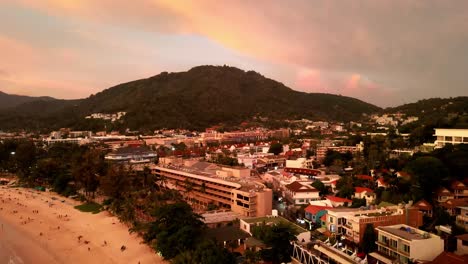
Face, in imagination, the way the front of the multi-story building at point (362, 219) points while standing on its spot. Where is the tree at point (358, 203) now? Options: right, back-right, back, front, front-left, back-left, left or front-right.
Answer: back-right

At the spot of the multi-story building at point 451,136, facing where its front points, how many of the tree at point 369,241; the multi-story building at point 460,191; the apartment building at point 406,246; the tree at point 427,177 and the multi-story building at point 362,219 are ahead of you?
5

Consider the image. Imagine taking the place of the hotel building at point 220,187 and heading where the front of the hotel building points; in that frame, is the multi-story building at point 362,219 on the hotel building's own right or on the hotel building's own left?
on the hotel building's own left

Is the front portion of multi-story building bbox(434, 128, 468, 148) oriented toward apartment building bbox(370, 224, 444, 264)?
yes

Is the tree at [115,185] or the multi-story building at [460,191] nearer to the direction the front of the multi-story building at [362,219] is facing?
the tree

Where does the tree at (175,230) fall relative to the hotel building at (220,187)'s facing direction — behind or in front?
in front

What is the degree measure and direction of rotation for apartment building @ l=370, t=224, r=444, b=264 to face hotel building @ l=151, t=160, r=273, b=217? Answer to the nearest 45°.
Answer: approximately 90° to its right

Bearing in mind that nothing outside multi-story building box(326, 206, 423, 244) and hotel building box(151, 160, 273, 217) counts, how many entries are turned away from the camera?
0

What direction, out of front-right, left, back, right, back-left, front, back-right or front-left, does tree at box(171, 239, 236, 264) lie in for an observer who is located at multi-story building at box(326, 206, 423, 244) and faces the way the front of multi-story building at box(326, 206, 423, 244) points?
front

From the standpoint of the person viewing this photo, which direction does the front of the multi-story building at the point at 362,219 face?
facing the viewer and to the left of the viewer

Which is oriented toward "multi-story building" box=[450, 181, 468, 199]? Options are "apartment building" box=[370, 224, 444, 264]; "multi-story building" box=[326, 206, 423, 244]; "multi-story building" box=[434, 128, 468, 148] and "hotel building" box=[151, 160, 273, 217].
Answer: "multi-story building" box=[434, 128, 468, 148]

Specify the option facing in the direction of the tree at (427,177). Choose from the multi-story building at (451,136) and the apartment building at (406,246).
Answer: the multi-story building

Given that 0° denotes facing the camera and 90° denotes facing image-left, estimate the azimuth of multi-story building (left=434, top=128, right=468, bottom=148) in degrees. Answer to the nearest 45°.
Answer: approximately 0°

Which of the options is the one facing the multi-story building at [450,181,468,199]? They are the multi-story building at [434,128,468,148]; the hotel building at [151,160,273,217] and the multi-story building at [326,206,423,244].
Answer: the multi-story building at [434,128,468,148]

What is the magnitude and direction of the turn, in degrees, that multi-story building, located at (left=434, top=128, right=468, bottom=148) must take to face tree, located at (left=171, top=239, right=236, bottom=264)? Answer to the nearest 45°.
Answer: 0° — it already faces it

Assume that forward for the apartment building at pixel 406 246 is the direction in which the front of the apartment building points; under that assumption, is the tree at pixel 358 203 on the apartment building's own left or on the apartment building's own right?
on the apartment building's own right

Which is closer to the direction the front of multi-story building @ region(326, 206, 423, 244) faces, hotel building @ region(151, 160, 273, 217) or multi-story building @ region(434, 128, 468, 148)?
the hotel building

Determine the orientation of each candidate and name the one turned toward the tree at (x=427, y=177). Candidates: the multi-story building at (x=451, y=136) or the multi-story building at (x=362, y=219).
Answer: the multi-story building at (x=451, y=136)
